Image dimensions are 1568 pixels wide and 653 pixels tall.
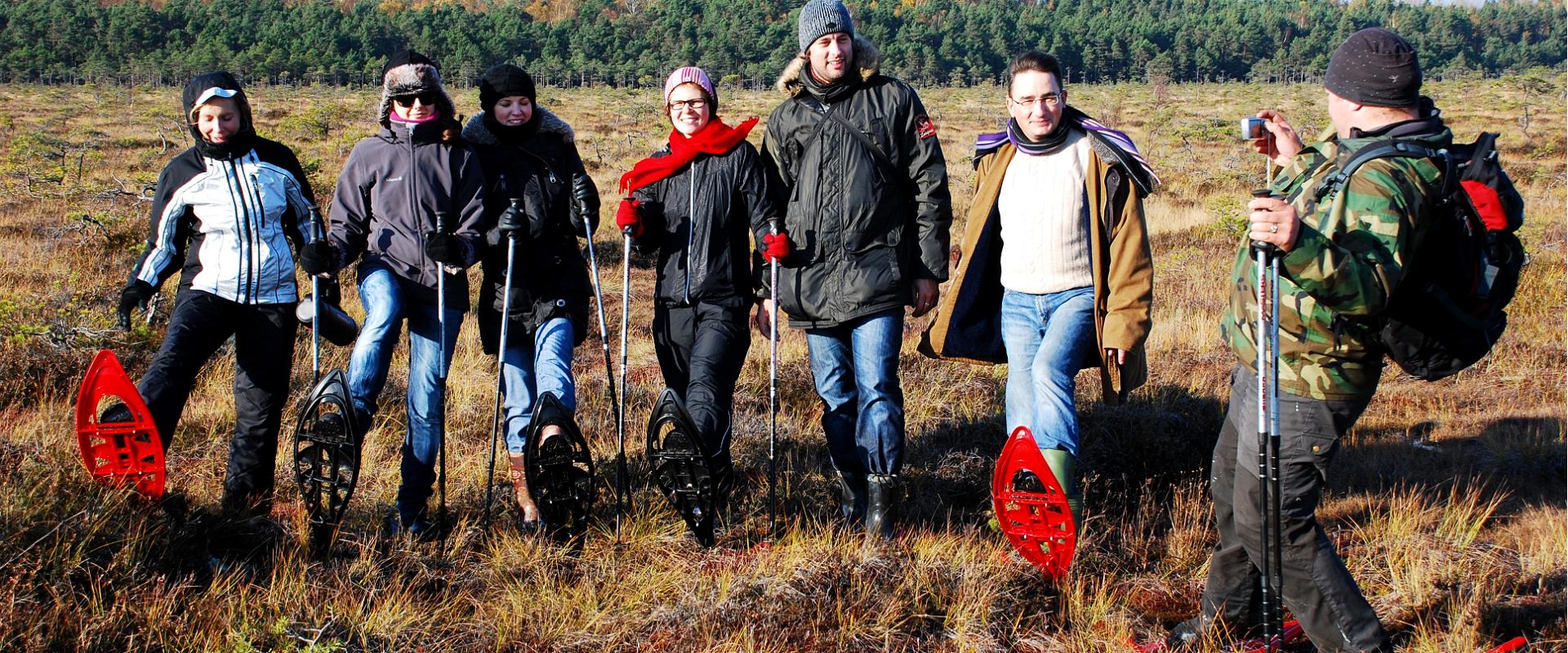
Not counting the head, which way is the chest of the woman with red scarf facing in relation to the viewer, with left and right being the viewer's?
facing the viewer

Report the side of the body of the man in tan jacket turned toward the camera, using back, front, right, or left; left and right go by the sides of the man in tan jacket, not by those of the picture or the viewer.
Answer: front

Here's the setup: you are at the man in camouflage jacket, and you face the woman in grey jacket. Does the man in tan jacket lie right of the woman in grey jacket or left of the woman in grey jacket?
right

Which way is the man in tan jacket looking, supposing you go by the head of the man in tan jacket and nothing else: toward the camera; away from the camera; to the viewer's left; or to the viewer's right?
toward the camera

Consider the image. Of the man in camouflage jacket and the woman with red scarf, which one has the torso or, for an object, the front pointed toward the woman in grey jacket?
the man in camouflage jacket

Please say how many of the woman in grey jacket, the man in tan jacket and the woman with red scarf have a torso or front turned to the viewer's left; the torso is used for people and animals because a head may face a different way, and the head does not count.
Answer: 0

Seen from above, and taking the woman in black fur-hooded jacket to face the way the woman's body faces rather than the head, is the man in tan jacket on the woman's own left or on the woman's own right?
on the woman's own left

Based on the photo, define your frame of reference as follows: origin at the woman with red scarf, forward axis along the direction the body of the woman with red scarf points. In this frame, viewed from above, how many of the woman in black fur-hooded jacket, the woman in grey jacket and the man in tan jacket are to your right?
2

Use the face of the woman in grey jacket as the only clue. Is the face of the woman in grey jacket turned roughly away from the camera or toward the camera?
toward the camera

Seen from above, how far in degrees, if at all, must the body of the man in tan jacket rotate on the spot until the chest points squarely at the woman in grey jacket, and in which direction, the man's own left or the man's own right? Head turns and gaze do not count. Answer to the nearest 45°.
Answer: approximately 90° to the man's own right

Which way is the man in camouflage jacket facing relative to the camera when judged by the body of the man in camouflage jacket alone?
to the viewer's left

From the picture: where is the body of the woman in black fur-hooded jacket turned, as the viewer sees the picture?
toward the camera

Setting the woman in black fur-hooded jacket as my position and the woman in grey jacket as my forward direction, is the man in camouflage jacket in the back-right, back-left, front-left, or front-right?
back-left

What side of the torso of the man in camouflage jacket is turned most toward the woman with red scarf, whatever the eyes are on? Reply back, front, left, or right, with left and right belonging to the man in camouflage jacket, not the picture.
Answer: front
